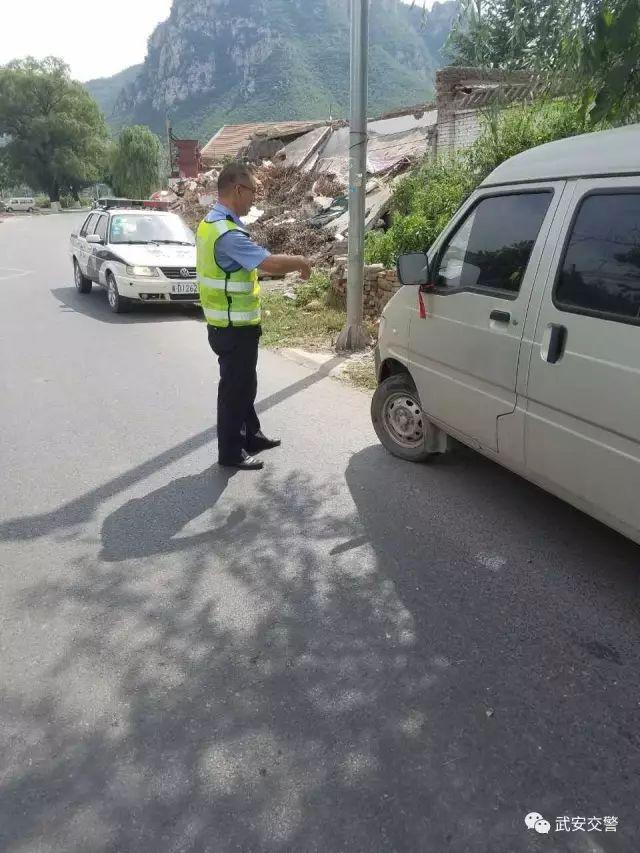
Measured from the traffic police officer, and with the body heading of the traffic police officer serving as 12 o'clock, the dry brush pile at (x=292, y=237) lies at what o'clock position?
The dry brush pile is roughly at 9 o'clock from the traffic police officer.

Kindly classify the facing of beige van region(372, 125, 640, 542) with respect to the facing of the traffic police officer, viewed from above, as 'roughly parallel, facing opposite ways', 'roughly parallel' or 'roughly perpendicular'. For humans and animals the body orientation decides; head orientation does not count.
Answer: roughly perpendicular

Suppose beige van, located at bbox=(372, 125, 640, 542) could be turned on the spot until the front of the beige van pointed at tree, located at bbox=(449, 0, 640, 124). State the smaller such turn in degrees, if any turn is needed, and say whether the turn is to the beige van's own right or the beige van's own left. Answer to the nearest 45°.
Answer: approximately 45° to the beige van's own right

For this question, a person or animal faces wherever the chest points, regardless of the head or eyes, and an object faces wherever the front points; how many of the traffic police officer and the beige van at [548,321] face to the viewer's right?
1

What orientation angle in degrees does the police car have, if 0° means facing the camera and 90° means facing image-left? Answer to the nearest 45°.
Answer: approximately 315°

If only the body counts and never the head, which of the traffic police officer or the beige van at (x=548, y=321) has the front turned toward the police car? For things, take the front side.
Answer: the beige van

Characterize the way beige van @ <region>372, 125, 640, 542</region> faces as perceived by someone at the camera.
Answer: facing away from the viewer and to the left of the viewer

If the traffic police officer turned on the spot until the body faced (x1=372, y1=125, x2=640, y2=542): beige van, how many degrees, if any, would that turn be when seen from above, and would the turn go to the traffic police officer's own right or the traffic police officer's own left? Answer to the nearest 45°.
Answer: approximately 45° to the traffic police officer's own right

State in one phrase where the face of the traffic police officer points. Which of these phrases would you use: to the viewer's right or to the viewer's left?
to the viewer's right

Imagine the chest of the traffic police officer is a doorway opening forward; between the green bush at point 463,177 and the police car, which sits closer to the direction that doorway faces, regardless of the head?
the green bush

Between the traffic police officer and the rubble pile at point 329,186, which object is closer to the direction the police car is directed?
the traffic police officer

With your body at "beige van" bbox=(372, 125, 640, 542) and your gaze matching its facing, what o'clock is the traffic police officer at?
The traffic police officer is roughly at 11 o'clock from the beige van.

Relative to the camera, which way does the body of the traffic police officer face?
to the viewer's right
